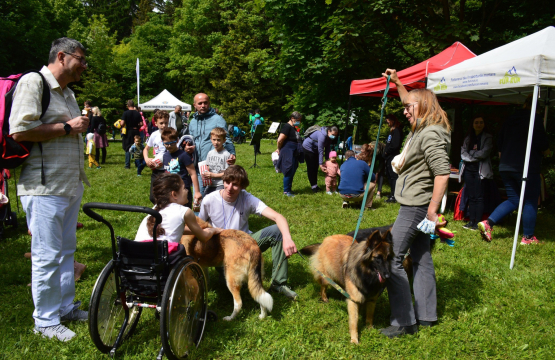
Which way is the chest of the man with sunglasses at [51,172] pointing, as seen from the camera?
to the viewer's right

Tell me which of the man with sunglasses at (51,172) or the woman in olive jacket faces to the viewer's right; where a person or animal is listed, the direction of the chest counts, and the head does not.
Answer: the man with sunglasses

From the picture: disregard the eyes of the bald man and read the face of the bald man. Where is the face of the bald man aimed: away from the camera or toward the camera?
toward the camera

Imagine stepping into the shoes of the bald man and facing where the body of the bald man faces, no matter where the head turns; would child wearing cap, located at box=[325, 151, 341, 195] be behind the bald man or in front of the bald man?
behind

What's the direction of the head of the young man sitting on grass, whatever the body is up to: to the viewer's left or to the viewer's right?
to the viewer's left

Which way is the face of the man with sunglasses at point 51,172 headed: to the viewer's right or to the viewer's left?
to the viewer's right

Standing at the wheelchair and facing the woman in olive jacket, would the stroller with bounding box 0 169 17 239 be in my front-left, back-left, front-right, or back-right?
back-left

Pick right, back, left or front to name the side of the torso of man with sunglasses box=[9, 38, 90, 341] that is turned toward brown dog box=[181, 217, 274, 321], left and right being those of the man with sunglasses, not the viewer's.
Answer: front

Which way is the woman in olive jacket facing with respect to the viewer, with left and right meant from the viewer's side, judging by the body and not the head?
facing to the left of the viewer

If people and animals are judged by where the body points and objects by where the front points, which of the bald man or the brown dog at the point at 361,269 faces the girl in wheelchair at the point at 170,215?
the bald man

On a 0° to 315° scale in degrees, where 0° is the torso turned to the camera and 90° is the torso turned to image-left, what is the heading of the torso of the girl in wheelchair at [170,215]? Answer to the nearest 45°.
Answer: approximately 225°

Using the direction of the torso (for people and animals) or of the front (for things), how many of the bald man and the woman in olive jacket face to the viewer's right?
0

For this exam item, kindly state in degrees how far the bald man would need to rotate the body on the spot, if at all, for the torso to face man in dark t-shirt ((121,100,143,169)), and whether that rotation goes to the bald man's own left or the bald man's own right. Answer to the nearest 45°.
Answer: approximately 180°

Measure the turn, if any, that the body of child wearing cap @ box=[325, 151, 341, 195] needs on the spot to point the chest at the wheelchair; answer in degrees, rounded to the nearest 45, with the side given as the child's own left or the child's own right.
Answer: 0° — they already face it

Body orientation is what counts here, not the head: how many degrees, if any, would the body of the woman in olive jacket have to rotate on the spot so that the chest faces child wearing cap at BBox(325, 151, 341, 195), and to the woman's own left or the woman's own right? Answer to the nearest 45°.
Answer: approximately 90° to the woman's own right

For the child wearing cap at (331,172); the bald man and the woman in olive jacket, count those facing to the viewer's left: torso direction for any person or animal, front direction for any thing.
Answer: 1

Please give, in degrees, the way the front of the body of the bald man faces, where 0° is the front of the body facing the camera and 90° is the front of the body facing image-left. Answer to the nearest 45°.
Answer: approximately 0°
